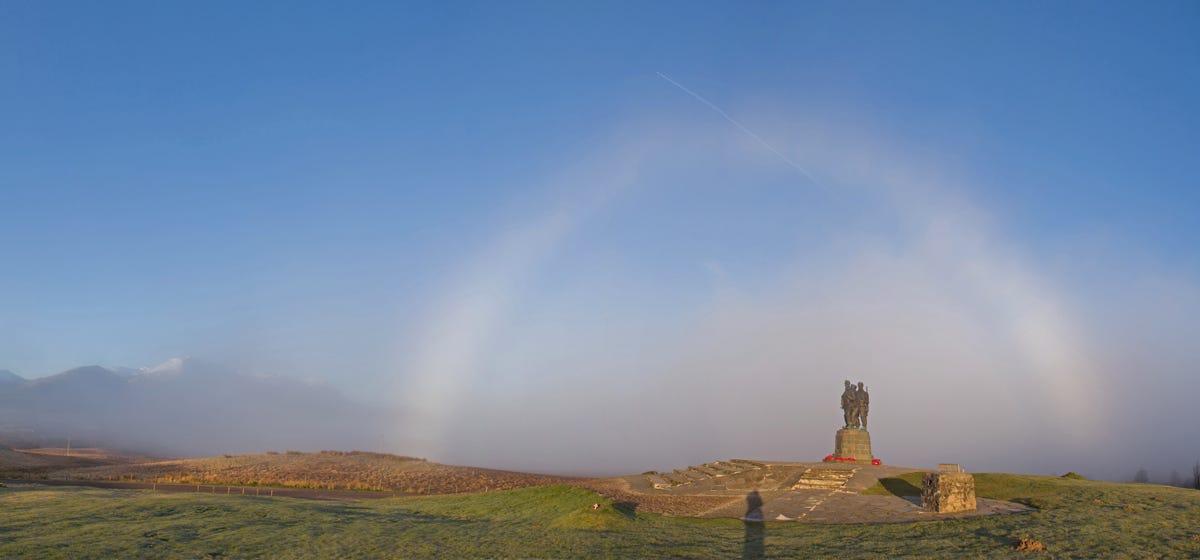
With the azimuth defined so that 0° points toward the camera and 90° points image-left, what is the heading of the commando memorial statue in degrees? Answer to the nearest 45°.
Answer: approximately 45°

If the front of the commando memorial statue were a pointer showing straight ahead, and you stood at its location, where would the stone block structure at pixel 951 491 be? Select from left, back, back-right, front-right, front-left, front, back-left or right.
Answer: front-left
